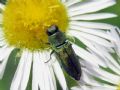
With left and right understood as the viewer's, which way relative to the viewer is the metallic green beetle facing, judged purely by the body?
facing away from the viewer and to the left of the viewer
